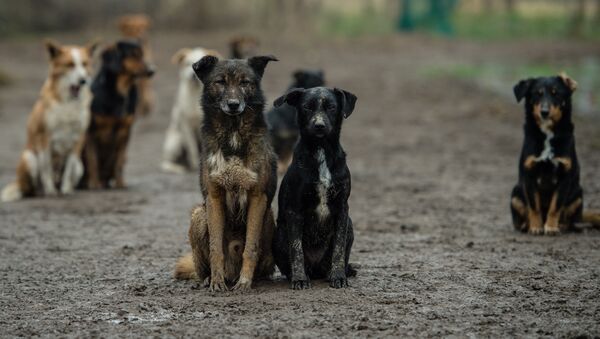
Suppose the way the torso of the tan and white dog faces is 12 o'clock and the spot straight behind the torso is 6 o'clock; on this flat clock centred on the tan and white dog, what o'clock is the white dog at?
The white dog is roughly at 9 o'clock from the tan and white dog.

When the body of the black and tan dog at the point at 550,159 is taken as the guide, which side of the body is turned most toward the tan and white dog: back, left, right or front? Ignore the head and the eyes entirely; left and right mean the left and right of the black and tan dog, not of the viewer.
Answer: right

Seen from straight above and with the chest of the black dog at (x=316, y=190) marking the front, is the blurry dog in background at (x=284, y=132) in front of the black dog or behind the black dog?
behind

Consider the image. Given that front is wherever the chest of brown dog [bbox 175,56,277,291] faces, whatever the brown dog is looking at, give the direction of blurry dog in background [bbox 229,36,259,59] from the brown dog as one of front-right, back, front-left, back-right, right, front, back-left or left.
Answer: back

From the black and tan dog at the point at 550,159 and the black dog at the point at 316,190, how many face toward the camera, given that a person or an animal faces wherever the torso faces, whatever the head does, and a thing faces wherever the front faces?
2

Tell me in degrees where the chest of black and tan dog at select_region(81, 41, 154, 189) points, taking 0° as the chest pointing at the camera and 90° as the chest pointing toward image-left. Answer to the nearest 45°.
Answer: approximately 315°

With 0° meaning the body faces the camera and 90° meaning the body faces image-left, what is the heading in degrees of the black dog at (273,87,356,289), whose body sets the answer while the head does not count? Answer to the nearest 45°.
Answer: approximately 0°
